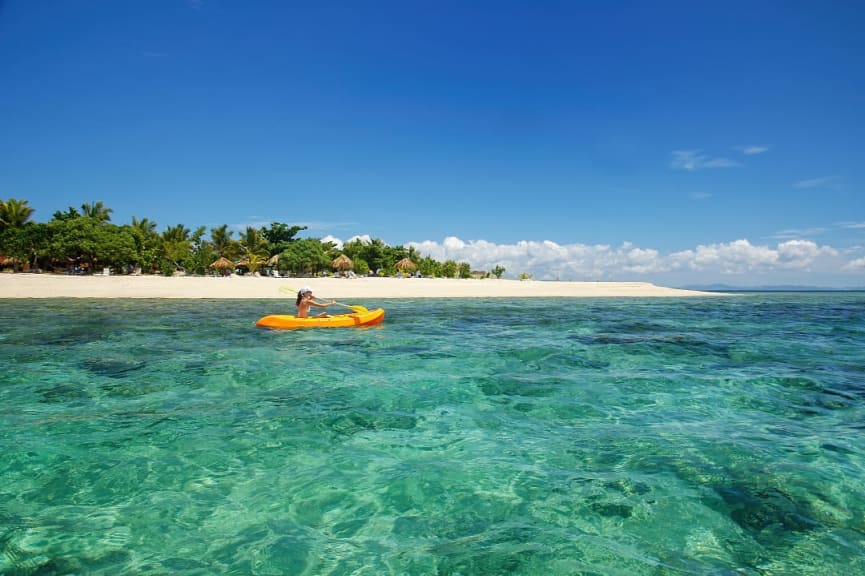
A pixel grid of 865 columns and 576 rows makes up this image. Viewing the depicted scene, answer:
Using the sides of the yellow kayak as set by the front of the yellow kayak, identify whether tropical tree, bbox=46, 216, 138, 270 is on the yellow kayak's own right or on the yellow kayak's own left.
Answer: on the yellow kayak's own left

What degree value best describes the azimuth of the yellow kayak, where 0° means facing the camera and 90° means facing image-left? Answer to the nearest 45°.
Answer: approximately 270°
